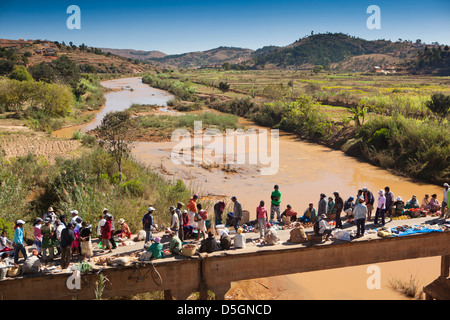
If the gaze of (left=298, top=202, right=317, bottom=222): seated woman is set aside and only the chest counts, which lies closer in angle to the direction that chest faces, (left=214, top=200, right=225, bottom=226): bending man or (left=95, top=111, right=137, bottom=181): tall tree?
the bending man

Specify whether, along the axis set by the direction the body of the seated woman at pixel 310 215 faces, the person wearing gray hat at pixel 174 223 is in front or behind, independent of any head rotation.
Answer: in front

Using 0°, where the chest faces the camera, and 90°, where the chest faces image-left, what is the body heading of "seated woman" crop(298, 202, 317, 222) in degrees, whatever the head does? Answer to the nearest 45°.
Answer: approximately 45°

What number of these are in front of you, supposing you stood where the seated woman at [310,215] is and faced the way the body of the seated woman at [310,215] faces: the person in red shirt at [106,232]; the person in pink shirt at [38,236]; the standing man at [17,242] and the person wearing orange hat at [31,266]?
4

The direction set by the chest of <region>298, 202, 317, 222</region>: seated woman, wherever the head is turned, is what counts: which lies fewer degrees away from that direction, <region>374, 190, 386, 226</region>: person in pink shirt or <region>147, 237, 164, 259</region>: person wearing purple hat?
the person wearing purple hat

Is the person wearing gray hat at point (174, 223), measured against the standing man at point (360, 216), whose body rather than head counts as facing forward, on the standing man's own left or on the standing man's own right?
on the standing man's own left
